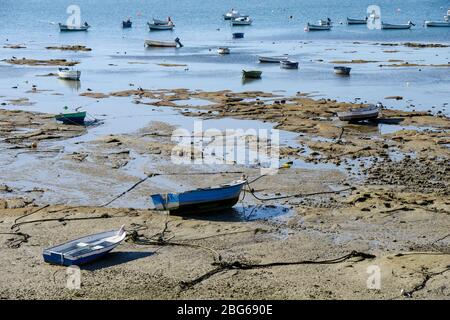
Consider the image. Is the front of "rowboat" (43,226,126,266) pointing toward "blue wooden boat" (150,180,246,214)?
yes

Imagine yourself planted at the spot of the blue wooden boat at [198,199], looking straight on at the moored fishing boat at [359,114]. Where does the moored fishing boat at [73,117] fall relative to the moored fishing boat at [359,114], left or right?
left

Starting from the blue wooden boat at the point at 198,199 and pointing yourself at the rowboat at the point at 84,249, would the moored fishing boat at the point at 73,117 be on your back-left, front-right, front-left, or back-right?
back-right

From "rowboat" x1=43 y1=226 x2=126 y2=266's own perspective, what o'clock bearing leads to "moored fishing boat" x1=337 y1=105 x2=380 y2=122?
The moored fishing boat is roughly at 12 o'clock from the rowboat.

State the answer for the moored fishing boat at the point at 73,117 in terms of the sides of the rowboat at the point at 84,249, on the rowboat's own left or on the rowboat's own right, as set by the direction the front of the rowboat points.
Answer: on the rowboat's own left

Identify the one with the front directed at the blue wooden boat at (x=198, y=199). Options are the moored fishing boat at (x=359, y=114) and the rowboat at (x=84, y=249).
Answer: the rowboat

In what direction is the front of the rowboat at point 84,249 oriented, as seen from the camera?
facing away from the viewer and to the right of the viewer
